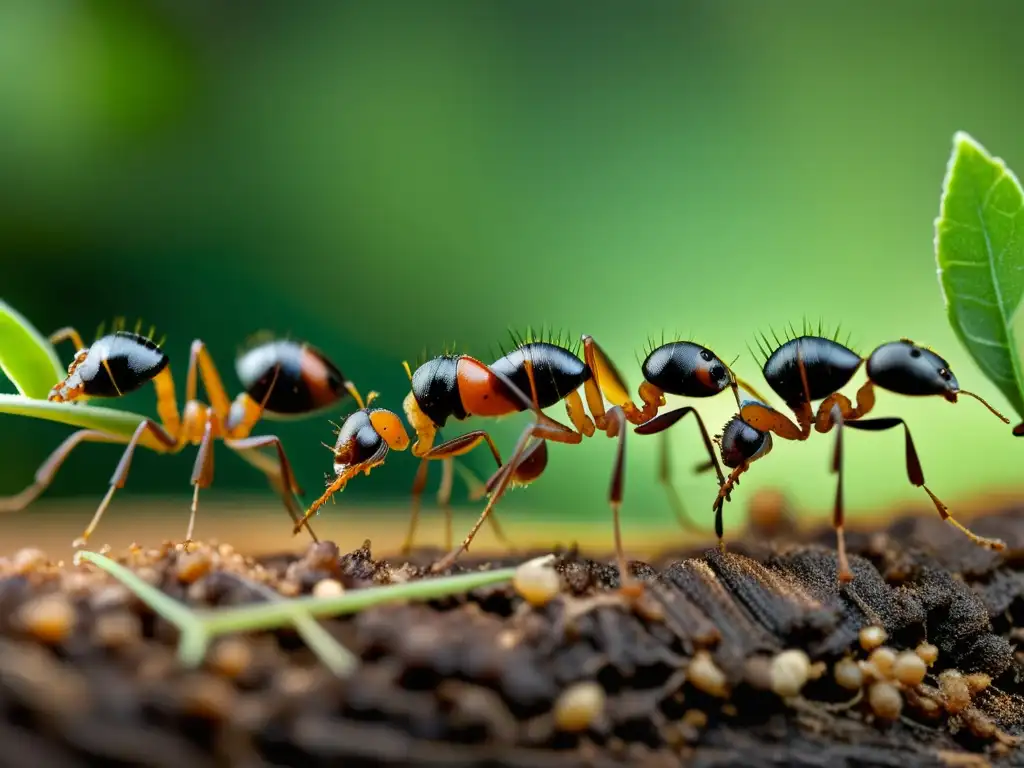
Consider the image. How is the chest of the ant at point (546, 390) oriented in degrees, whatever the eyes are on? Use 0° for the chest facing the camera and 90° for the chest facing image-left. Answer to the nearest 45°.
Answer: approximately 270°

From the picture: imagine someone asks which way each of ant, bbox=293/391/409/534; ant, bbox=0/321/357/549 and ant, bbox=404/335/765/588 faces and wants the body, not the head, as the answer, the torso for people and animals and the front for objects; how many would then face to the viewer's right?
1

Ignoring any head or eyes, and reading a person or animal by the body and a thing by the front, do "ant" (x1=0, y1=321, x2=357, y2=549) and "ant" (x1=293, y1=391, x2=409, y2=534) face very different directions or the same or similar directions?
same or similar directions

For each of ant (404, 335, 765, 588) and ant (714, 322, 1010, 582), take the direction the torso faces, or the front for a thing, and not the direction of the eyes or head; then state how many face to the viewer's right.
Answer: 2

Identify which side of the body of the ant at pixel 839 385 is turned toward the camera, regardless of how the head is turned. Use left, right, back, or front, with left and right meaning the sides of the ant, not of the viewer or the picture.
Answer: right

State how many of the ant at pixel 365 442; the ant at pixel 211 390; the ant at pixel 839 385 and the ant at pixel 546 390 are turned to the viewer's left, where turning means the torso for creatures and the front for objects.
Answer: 2

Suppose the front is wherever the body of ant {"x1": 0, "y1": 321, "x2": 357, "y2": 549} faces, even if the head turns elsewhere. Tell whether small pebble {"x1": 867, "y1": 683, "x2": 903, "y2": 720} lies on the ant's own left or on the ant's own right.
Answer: on the ant's own left

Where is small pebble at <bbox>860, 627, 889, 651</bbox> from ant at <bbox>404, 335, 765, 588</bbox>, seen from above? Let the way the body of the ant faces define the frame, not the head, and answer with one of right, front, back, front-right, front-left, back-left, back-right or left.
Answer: front-right

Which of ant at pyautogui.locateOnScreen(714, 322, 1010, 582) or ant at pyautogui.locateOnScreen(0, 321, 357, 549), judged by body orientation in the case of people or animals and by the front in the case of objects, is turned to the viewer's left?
ant at pyautogui.locateOnScreen(0, 321, 357, 549)

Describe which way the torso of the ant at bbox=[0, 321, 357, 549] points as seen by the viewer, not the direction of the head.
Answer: to the viewer's left

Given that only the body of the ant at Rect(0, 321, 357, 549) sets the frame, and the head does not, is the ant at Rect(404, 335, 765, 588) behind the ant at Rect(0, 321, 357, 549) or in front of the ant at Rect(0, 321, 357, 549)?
behind

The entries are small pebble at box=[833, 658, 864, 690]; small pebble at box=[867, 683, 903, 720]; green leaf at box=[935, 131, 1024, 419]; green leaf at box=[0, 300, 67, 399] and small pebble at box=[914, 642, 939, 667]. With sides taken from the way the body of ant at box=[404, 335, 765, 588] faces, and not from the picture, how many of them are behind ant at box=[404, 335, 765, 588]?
1

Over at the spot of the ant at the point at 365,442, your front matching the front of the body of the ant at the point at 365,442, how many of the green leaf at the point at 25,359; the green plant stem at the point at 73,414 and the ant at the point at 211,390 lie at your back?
0
